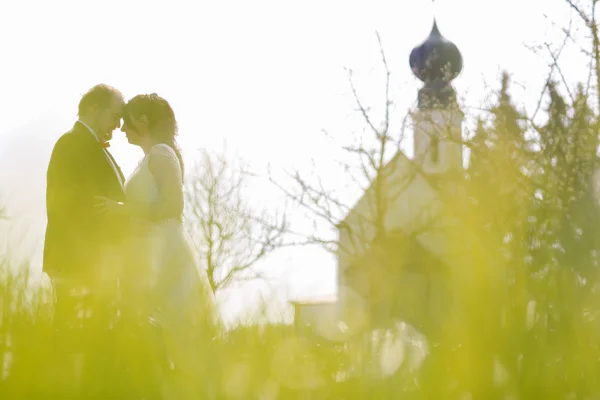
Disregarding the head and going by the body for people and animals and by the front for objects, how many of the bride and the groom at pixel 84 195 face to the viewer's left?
1

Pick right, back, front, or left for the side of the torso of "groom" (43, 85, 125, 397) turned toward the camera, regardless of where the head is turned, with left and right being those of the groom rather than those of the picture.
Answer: right

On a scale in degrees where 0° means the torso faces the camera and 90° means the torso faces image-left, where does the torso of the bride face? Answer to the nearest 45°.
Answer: approximately 90°

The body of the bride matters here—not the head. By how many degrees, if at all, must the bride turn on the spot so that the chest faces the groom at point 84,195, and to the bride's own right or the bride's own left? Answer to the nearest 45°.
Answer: approximately 45° to the bride's own right

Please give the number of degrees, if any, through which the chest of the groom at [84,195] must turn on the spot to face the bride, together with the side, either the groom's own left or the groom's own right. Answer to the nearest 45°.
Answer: approximately 45° to the groom's own right

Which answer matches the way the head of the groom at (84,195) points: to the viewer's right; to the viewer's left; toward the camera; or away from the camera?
to the viewer's right

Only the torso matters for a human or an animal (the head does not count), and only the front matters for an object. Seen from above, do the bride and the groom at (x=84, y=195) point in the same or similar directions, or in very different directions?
very different directions

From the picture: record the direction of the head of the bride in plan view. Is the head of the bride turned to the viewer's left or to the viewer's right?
to the viewer's left
